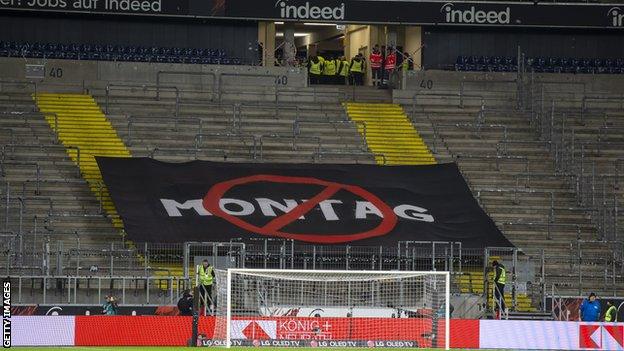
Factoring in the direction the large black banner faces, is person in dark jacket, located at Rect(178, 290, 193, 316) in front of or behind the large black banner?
in front

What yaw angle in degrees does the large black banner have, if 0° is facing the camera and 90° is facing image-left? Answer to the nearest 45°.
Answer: approximately 0°
